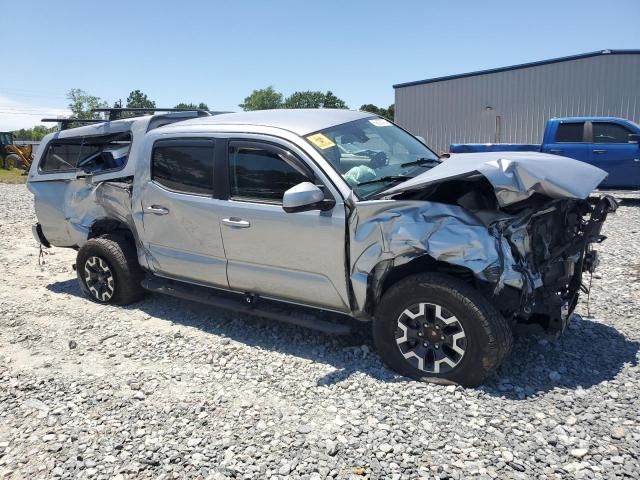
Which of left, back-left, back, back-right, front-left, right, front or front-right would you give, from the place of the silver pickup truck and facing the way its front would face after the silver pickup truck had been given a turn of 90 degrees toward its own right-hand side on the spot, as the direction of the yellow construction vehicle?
right

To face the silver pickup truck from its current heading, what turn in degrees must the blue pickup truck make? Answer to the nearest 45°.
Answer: approximately 90° to its right

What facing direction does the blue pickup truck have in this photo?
to the viewer's right

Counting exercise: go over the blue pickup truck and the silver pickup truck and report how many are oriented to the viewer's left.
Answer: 0

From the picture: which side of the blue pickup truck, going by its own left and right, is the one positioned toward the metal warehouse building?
left

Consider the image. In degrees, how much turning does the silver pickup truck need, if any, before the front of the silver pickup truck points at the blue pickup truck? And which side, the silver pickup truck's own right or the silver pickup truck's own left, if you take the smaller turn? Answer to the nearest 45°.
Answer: approximately 90° to the silver pickup truck's own left

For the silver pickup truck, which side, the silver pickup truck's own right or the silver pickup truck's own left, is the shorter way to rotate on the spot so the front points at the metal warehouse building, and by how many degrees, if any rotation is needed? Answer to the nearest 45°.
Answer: approximately 90° to the silver pickup truck's own left

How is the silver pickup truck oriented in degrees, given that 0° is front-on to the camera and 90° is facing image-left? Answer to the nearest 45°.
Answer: approximately 315°
